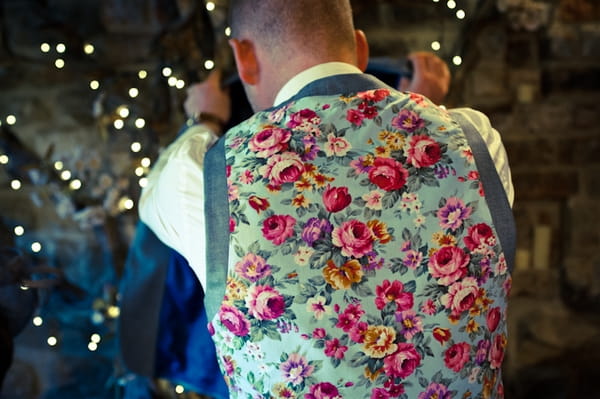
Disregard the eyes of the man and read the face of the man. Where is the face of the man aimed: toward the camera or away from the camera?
away from the camera

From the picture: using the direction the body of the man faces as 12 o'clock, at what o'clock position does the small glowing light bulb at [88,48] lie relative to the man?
The small glowing light bulb is roughly at 11 o'clock from the man.

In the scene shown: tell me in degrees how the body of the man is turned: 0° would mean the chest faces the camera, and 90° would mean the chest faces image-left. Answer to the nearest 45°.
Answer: approximately 180°

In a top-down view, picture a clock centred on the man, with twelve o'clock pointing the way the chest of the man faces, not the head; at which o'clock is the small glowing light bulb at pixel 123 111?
The small glowing light bulb is roughly at 11 o'clock from the man.
